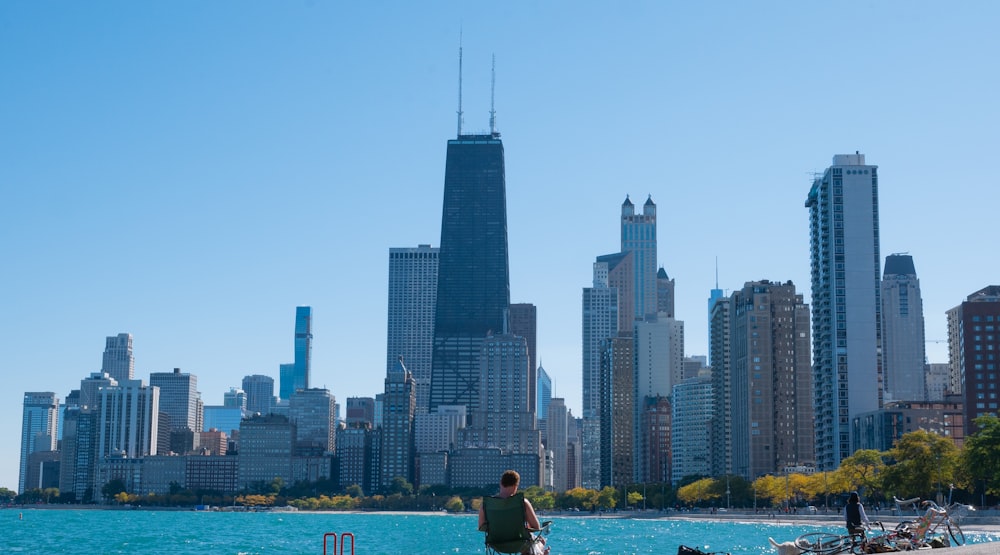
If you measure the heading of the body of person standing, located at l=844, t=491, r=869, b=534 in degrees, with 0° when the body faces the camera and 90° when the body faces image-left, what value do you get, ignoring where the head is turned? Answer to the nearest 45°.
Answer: approximately 180°

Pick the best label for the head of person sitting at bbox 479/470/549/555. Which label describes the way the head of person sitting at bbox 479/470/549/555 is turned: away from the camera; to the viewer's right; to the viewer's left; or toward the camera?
away from the camera

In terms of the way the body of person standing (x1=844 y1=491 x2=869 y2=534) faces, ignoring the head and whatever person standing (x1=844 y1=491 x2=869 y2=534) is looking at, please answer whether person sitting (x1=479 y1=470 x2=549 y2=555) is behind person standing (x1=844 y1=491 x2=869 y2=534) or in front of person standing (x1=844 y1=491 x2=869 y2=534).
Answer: behind
